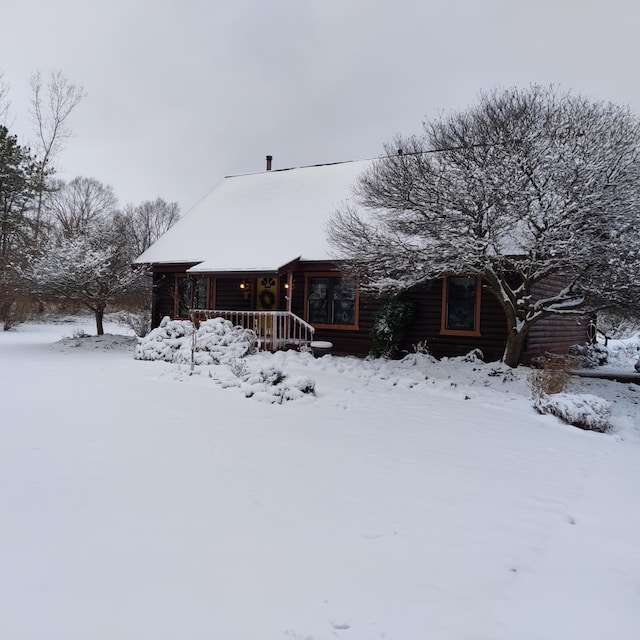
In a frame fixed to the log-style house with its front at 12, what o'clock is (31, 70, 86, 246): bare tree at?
The bare tree is roughly at 3 o'clock from the log-style house.

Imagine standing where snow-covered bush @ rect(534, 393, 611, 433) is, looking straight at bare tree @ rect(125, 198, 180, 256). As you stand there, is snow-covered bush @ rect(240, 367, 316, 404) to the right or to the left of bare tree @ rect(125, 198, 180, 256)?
left

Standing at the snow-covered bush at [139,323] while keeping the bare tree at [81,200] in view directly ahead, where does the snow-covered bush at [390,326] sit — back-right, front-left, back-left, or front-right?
back-right

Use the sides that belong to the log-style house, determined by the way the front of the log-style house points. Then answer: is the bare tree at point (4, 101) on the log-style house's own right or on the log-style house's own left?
on the log-style house's own right

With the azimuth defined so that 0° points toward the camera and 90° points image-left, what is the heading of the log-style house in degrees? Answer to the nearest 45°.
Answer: approximately 45°

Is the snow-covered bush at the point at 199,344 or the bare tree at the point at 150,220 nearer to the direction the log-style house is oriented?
the snow-covered bush

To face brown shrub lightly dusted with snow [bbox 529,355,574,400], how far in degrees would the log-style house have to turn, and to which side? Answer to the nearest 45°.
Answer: approximately 90° to its left

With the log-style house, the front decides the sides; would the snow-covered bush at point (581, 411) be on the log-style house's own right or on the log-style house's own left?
on the log-style house's own left

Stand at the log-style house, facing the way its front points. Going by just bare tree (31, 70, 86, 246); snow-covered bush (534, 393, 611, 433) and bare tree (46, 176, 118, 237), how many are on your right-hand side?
2

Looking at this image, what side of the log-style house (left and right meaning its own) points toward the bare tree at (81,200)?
right

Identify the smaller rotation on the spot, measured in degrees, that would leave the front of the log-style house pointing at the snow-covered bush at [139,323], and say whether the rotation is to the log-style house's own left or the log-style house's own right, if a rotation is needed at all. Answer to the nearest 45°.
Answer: approximately 90° to the log-style house's own right
